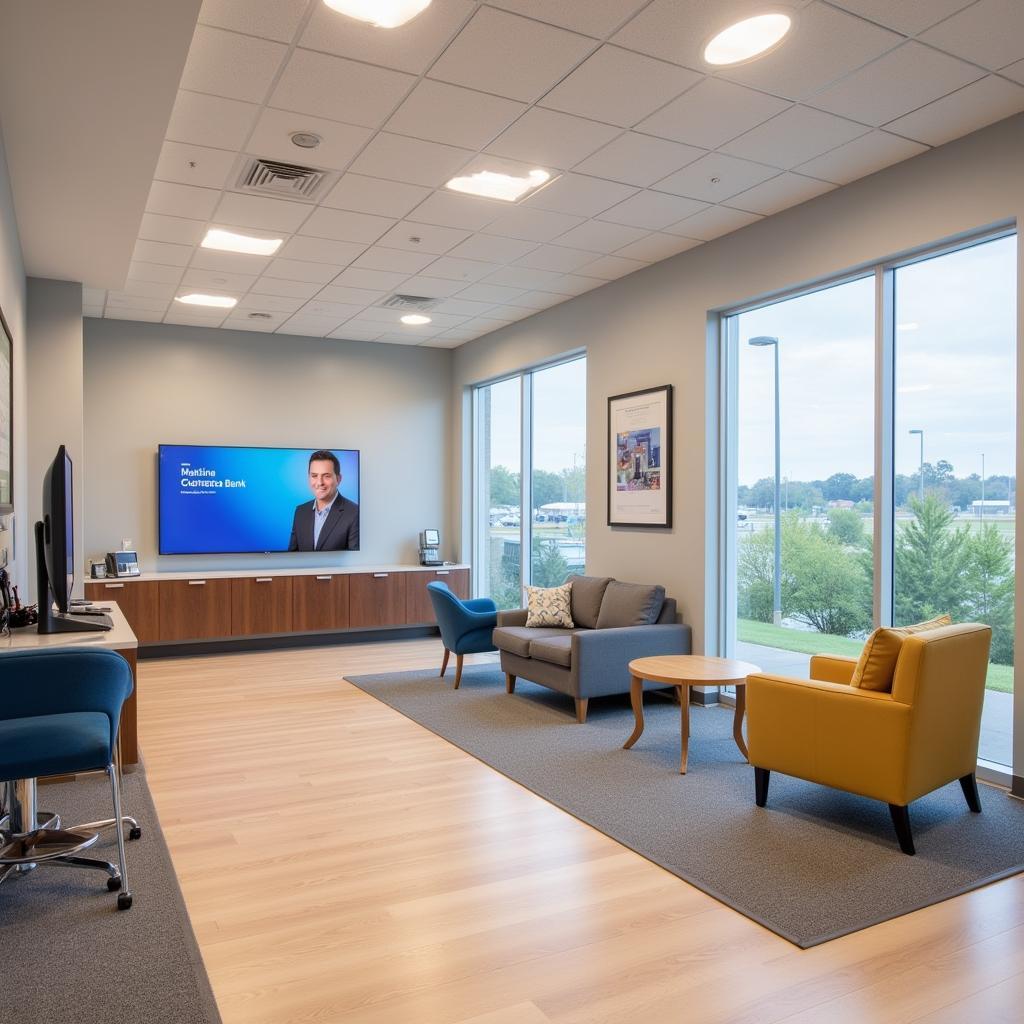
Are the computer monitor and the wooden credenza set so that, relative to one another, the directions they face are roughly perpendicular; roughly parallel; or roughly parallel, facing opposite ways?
roughly perpendicular

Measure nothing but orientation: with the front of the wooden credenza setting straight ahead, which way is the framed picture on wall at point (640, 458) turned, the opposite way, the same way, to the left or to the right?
to the right

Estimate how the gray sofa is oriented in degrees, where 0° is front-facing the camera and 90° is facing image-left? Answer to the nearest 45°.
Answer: approximately 45°

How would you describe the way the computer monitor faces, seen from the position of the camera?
facing to the right of the viewer

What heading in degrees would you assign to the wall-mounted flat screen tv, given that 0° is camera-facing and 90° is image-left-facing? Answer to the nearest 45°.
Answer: approximately 0°

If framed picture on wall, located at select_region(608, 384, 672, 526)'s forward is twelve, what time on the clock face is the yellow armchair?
The yellow armchair is roughly at 10 o'clock from the framed picture on wall.

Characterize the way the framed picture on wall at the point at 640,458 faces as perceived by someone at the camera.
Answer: facing the viewer and to the left of the viewer

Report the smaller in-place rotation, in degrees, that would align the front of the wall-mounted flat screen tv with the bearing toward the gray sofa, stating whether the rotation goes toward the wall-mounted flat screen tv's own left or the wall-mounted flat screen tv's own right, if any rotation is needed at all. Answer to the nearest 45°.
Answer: approximately 45° to the wall-mounted flat screen tv's own left

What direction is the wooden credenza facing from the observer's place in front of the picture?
facing the viewer

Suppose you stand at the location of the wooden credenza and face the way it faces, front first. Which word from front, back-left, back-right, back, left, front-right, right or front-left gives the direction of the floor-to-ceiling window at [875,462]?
front-left

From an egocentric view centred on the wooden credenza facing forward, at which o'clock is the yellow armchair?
The yellow armchair is roughly at 11 o'clock from the wooden credenza.

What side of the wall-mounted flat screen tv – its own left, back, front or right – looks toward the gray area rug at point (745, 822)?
front

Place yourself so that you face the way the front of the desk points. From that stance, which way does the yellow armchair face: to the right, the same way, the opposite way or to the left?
the opposite way

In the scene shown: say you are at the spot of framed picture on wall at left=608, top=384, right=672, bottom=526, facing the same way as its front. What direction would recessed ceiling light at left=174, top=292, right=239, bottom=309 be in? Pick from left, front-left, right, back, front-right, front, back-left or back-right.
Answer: front-right
